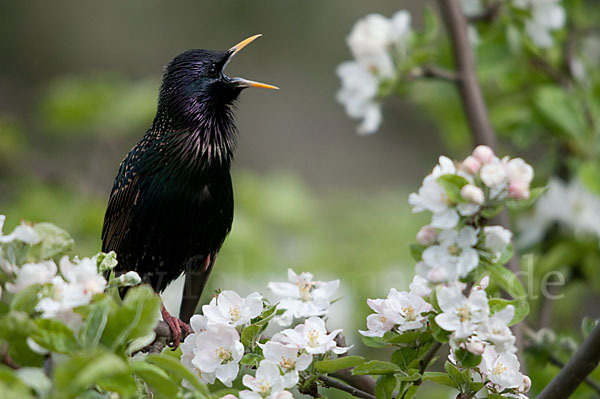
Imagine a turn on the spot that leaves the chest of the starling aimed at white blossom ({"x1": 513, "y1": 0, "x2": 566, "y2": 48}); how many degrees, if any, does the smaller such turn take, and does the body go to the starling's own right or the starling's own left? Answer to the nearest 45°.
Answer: approximately 45° to the starling's own left

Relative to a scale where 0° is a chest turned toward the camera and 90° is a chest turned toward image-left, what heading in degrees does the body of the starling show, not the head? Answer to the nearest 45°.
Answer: approximately 315°

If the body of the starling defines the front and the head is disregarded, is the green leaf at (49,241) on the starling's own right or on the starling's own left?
on the starling's own right

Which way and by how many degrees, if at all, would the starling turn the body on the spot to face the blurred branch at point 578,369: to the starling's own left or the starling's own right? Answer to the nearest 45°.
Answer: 0° — it already faces it

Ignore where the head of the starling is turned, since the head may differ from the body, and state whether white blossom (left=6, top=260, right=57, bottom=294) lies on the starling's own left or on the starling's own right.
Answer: on the starling's own right

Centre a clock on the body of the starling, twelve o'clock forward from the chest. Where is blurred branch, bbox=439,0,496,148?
The blurred branch is roughly at 10 o'clock from the starling.
